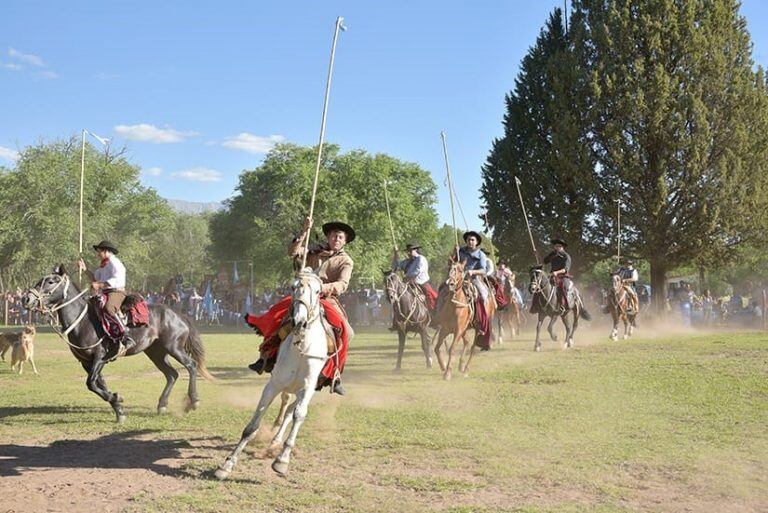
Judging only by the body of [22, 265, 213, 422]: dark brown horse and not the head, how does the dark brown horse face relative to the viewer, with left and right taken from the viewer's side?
facing to the left of the viewer

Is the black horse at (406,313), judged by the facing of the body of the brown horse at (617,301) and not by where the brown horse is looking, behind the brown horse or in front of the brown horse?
in front

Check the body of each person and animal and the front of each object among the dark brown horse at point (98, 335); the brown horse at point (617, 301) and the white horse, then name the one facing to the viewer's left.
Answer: the dark brown horse

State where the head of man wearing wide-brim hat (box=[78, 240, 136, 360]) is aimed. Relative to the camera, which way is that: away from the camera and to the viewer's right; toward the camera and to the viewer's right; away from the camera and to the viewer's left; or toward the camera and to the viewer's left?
toward the camera and to the viewer's left

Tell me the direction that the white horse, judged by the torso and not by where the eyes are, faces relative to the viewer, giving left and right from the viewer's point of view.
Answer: facing the viewer

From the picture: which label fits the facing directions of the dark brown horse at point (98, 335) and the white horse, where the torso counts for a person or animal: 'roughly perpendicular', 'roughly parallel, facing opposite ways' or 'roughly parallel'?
roughly perpendicular

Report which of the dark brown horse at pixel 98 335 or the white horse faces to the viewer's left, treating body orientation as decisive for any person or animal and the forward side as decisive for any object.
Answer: the dark brown horse

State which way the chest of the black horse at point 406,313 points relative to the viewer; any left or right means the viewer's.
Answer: facing the viewer and to the left of the viewer

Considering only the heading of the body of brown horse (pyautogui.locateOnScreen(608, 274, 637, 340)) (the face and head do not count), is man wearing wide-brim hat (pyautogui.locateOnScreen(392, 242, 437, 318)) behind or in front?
in front

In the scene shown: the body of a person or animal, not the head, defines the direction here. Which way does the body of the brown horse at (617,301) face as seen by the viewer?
toward the camera

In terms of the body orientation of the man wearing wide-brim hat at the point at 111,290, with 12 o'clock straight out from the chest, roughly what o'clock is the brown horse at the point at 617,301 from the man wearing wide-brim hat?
The brown horse is roughly at 5 o'clock from the man wearing wide-brim hat.

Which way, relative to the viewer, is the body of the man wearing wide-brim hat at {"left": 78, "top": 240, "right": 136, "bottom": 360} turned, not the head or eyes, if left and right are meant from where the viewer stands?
facing to the left of the viewer
